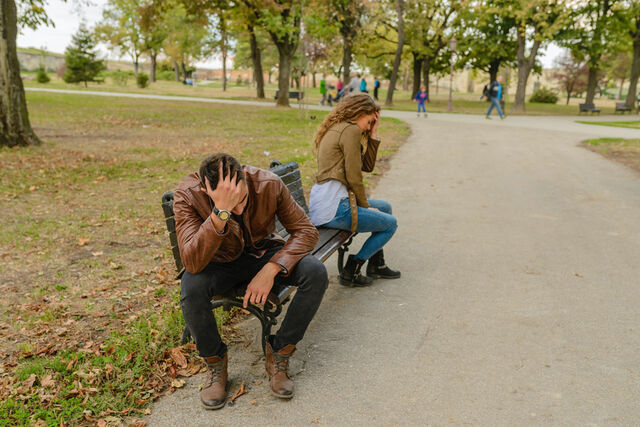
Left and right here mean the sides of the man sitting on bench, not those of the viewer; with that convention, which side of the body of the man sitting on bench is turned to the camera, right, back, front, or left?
front

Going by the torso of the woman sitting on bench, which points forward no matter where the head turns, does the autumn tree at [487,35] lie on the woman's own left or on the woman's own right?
on the woman's own left

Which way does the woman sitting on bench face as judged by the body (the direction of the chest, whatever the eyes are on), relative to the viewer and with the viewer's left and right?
facing to the right of the viewer

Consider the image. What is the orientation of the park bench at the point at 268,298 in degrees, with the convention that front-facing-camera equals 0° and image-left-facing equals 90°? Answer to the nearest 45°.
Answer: approximately 315°

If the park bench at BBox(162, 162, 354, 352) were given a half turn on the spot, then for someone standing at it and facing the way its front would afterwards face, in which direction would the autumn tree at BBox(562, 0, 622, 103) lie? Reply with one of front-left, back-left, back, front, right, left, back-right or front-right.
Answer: right

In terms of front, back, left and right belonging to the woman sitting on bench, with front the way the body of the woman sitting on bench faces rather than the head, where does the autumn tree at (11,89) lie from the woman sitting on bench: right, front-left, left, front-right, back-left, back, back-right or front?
back-left

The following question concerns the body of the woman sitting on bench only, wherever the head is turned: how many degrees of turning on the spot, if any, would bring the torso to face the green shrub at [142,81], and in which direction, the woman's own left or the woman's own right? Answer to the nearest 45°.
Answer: approximately 135° to the woman's own left

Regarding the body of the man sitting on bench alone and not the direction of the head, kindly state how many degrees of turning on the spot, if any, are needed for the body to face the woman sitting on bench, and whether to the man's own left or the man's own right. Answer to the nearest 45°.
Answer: approximately 135° to the man's own left

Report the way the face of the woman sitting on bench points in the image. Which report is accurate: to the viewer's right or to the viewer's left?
to the viewer's right

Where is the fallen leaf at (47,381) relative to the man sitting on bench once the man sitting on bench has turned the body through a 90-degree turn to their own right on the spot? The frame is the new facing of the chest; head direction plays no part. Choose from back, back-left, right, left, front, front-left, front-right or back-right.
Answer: front

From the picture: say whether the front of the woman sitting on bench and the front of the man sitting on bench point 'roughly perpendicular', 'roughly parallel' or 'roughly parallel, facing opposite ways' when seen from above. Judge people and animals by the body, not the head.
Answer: roughly perpendicular

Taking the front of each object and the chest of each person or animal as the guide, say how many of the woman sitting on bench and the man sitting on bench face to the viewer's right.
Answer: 1
